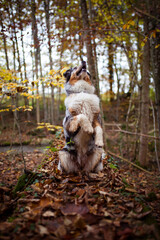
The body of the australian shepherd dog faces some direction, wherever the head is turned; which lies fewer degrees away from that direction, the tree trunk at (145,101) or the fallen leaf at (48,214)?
the fallen leaf

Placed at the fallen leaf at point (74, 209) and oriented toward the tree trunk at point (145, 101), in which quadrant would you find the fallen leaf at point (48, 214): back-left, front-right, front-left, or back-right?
back-left

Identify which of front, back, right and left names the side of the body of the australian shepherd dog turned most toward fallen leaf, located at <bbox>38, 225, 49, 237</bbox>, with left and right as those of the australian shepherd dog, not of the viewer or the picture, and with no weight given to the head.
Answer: front

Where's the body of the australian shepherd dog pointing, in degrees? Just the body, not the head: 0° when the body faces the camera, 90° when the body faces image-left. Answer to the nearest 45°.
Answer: approximately 0°

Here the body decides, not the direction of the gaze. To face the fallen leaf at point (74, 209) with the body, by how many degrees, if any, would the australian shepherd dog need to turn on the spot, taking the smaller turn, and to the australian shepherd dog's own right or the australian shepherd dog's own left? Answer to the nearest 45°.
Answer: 0° — it already faces it

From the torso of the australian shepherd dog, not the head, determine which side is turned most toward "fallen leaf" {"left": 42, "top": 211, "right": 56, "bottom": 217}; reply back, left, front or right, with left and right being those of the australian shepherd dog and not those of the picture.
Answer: front
